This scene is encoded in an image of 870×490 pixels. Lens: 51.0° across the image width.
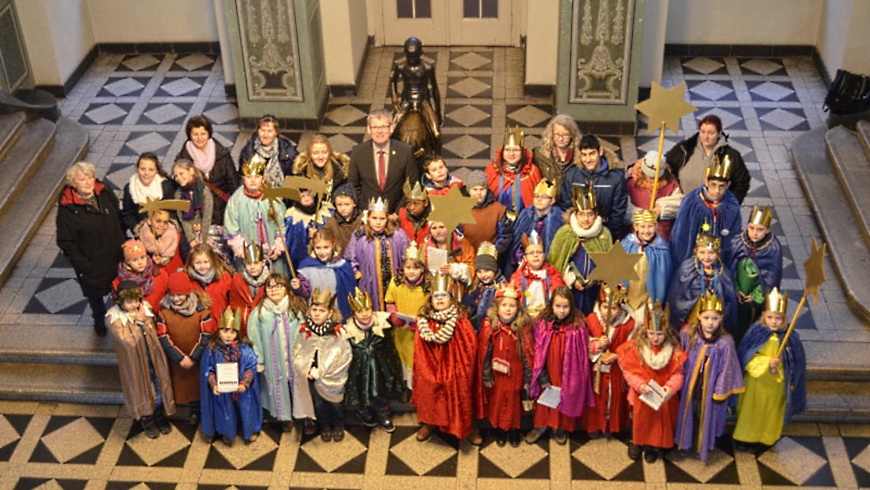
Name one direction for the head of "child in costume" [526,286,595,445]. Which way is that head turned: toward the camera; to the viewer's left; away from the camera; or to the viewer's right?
toward the camera

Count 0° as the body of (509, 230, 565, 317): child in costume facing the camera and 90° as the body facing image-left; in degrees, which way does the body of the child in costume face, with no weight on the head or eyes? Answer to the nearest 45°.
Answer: approximately 0°

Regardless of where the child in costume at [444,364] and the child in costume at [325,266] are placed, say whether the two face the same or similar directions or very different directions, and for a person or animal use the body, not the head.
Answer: same or similar directions

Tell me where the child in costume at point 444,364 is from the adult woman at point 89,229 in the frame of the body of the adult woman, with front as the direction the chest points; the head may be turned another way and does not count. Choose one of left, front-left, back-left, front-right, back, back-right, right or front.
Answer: front

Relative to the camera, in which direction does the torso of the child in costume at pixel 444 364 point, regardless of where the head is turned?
toward the camera

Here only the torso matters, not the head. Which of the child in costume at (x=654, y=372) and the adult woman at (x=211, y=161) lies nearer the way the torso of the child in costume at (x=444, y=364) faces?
the child in costume

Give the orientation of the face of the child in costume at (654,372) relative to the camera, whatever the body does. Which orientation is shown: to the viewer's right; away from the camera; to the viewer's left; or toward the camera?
toward the camera

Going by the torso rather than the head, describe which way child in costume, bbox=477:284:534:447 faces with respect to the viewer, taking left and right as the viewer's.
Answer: facing the viewer

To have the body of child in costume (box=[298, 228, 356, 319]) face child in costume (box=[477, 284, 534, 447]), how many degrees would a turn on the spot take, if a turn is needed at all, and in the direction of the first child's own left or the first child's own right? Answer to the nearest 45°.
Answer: approximately 45° to the first child's own left

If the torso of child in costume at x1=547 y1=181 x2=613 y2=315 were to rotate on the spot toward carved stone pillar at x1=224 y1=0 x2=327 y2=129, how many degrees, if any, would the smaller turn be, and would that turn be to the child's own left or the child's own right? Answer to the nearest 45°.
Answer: approximately 135° to the child's own right

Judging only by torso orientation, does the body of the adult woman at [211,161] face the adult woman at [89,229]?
no

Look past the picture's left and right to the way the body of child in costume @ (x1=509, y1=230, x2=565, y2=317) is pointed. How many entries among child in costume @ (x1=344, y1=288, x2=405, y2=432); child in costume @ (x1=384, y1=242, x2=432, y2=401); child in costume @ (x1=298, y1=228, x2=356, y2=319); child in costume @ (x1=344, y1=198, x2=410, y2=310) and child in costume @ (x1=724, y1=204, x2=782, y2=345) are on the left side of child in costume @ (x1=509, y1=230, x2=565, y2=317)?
1

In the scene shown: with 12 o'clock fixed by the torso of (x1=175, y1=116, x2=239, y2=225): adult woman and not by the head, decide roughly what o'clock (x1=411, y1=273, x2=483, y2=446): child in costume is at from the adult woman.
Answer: The child in costume is roughly at 11 o'clock from the adult woman.

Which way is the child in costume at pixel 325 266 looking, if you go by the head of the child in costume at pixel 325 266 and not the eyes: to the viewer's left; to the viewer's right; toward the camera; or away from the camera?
toward the camera

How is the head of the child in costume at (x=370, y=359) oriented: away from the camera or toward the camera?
toward the camera

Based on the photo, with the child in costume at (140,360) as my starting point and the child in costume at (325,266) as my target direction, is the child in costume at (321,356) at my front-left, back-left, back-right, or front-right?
front-right

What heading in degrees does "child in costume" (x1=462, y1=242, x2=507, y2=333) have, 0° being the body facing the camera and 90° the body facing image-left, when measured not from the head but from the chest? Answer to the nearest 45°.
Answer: approximately 0°

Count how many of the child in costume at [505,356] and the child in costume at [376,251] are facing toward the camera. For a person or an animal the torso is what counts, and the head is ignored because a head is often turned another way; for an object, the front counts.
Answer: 2

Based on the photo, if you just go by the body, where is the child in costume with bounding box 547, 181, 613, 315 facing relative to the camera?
toward the camera
